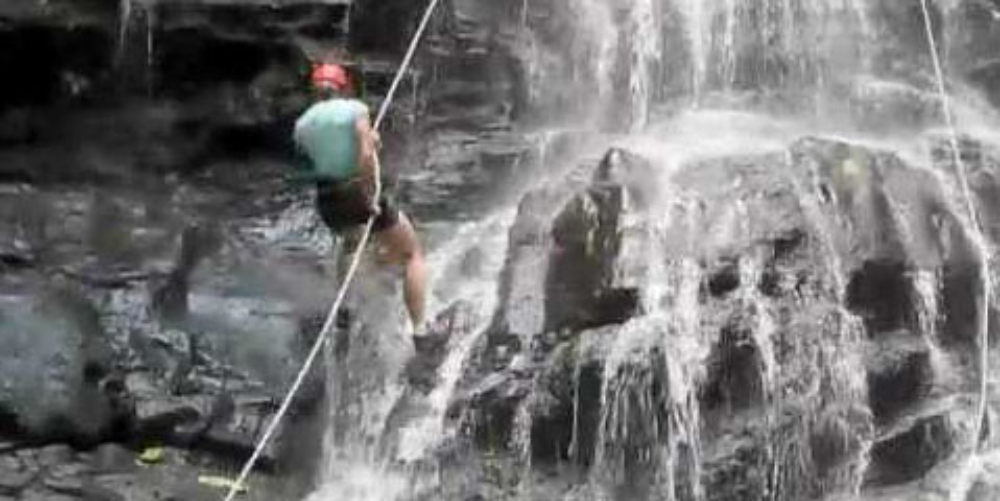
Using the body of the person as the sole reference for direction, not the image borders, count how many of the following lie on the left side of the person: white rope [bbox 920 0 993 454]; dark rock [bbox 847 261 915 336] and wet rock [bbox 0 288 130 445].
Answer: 1

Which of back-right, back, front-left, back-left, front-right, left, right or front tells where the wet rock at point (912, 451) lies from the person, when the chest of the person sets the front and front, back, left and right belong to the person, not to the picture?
front-right

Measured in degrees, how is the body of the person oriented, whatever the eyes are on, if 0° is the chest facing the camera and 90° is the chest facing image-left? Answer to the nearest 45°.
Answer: approximately 225°

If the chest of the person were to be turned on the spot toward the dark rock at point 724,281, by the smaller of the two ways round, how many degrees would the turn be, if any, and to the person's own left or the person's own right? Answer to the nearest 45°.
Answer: approximately 45° to the person's own right

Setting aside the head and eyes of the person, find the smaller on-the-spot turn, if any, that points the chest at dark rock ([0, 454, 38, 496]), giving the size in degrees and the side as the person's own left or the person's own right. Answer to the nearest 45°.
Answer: approximately 135° to the person's own left

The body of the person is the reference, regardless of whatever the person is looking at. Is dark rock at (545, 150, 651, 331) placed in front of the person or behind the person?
in front

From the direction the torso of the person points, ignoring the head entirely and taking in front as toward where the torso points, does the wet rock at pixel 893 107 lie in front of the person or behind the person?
in front

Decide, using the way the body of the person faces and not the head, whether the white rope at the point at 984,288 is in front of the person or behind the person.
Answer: in front

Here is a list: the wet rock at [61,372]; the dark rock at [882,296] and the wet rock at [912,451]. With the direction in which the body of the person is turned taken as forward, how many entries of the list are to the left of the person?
1

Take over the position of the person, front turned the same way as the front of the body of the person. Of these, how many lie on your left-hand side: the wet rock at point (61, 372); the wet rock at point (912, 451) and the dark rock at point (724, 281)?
1
